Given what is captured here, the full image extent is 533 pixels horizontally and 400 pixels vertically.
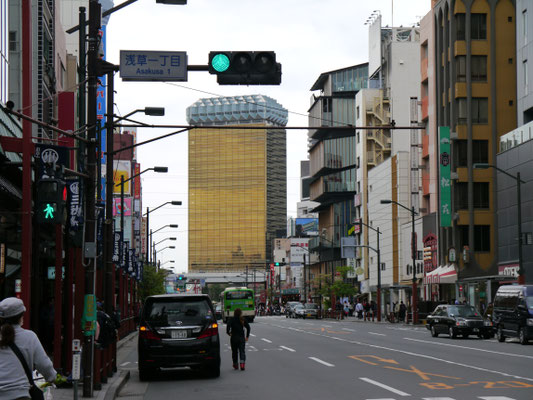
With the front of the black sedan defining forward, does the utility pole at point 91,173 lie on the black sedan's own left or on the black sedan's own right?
on the black sedan's own right

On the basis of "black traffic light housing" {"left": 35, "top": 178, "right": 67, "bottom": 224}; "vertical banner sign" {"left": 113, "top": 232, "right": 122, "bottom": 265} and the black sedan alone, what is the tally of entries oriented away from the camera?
0

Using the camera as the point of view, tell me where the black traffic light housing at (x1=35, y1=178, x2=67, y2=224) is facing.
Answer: facing the viewer

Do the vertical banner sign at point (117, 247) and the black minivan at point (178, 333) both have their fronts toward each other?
yes

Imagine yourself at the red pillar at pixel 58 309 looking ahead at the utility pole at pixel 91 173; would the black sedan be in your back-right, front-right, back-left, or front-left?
back-left

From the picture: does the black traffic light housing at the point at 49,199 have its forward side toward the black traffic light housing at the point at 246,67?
no

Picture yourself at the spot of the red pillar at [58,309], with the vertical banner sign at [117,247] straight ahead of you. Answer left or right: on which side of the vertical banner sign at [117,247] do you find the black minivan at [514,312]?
right

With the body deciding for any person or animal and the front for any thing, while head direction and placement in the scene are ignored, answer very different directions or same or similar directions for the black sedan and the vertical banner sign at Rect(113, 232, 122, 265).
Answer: same or similar directions

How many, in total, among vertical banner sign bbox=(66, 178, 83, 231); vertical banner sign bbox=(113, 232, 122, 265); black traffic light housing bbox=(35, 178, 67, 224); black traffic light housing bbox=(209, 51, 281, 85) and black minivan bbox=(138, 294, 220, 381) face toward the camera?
4

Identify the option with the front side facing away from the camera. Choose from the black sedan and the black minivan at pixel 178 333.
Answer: the black minivan

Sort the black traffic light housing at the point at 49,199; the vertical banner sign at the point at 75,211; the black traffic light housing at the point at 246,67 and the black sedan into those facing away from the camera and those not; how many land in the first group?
0

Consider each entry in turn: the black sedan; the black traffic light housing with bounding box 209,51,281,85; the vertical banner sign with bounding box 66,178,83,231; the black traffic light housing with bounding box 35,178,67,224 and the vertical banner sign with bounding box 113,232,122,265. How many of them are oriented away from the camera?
0

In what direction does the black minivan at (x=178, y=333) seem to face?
away from the camera

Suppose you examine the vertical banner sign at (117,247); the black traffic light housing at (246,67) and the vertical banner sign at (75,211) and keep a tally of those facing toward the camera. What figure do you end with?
3

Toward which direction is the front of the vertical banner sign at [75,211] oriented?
toward the camera
